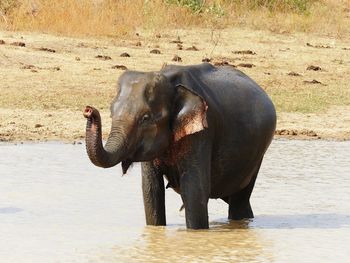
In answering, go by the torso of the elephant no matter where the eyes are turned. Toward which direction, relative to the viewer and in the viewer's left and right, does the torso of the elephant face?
facing the viewer and to the left of the viewer
